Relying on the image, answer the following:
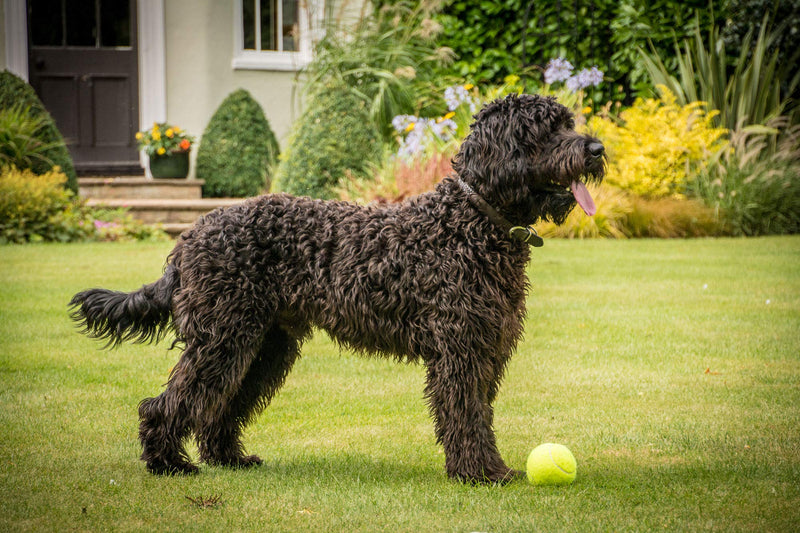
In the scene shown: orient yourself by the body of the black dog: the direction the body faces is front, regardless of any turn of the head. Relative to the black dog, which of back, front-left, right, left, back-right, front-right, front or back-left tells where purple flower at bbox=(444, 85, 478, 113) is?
left

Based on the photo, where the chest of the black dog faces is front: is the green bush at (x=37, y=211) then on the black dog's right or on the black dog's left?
on the black dog's left

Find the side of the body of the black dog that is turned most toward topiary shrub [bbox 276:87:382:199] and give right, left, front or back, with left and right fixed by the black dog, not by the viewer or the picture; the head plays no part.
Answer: left

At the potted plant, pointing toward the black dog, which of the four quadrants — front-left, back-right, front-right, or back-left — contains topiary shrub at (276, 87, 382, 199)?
front-left

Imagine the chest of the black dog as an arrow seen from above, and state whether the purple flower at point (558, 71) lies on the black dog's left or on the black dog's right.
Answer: on the black dog's left

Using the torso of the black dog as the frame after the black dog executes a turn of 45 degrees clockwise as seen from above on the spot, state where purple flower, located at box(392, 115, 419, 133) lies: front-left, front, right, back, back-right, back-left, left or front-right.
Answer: back-left

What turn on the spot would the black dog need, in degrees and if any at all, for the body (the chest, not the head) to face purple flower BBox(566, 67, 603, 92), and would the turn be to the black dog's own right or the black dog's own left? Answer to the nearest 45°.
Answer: approximately 90° to the black dog's own left

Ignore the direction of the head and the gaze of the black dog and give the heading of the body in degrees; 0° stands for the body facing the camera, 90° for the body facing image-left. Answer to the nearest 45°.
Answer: approximately 270°

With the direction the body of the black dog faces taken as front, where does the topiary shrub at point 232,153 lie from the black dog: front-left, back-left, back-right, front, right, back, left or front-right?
left
